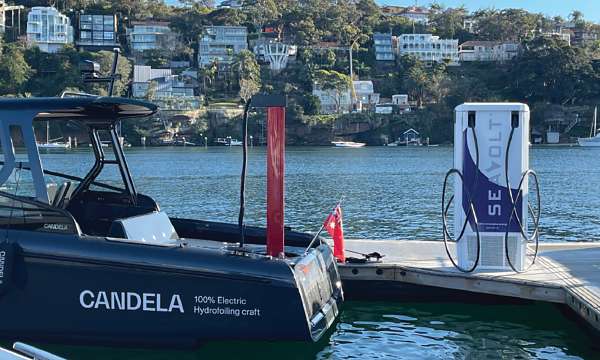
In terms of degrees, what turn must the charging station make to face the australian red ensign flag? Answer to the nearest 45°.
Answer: approximately 90° to its right

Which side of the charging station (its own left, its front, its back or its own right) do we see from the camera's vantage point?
front

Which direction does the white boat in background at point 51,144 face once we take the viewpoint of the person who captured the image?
facing to the left of the viewer

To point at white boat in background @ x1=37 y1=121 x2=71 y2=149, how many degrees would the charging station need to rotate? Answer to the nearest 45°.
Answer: approximately 90° to its right

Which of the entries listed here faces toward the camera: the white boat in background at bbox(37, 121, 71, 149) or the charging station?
the charging station

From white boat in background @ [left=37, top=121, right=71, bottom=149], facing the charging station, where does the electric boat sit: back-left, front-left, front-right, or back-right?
front-right

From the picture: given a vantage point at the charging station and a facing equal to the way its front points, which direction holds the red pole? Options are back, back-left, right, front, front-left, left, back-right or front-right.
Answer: front-right

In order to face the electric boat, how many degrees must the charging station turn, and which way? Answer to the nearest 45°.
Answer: approximately 45° to its right

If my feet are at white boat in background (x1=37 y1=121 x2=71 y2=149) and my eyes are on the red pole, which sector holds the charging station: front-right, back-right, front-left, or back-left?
front-left

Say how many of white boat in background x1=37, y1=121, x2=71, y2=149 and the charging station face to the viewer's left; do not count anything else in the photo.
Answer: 1
